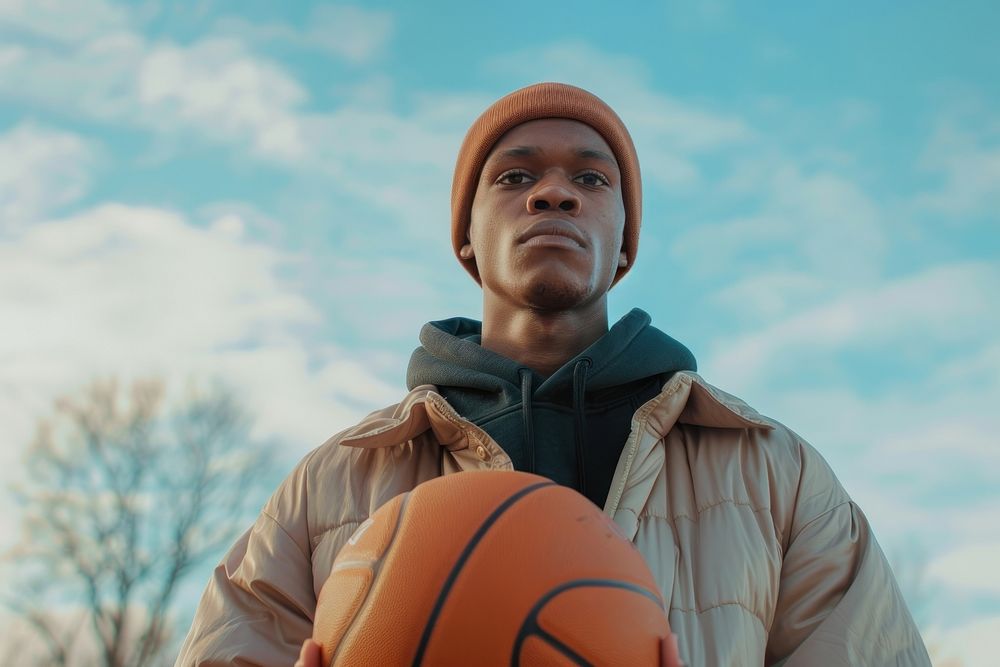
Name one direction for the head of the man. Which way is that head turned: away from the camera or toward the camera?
toward the camera

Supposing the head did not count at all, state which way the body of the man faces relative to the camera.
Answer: toward the camera
